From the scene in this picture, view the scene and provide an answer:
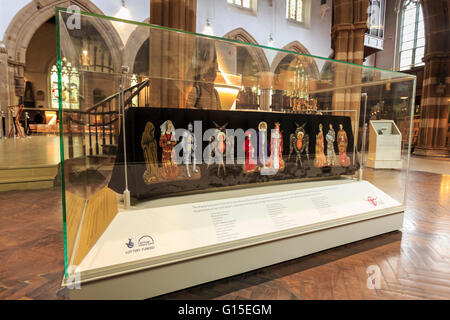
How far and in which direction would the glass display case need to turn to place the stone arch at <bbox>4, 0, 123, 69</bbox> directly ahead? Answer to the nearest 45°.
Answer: approximately 180°

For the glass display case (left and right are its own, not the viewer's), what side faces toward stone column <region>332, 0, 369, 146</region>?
left

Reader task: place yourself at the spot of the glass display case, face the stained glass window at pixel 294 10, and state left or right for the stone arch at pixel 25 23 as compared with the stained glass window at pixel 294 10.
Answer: left

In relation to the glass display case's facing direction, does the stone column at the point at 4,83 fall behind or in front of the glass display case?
behind

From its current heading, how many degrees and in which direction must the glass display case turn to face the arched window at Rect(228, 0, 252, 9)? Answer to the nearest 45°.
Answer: approximately 135° to its left

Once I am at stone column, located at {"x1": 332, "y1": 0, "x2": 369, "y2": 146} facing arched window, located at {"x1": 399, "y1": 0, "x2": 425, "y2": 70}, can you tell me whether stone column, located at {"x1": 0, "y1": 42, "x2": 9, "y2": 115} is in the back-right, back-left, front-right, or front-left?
back-left

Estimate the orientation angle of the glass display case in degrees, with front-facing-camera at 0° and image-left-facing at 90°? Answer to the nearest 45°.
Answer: approximately 315°
